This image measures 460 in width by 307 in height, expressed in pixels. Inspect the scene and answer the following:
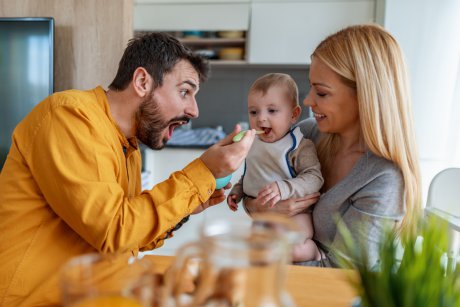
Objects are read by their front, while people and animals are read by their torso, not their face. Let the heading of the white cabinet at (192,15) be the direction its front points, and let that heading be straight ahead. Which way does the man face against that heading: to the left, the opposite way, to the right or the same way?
to the left

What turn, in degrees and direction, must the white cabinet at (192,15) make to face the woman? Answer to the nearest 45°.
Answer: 0° — it already faces them

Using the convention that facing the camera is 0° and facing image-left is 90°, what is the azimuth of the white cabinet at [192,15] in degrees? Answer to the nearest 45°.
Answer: approximately 0°

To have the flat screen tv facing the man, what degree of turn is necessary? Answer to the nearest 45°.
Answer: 0° — it already faces them
